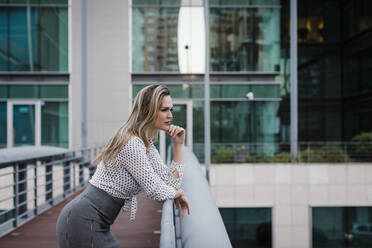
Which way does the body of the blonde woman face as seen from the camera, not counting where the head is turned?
to the viewer's right

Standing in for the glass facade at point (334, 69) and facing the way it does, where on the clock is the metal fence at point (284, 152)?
The metal fence is roughly at 1 o'clock from the glass facade.

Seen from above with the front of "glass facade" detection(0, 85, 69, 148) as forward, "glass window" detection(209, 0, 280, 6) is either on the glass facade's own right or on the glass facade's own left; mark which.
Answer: on the glass facade's own left

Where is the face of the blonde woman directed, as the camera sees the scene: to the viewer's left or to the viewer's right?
to the viewer's right

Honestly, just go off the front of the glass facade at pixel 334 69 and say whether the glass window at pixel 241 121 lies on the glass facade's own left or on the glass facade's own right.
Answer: on the glass facade's own right

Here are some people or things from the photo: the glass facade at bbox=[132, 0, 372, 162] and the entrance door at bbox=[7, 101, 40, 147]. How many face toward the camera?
2

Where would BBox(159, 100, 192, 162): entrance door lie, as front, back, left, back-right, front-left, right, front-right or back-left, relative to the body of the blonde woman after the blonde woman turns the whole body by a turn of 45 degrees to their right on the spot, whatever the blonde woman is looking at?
back-left

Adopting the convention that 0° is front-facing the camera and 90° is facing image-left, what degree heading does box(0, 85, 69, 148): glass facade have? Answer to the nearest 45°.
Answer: approximately 0°

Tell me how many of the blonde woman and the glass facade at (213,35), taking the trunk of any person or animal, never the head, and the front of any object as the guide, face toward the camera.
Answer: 1
